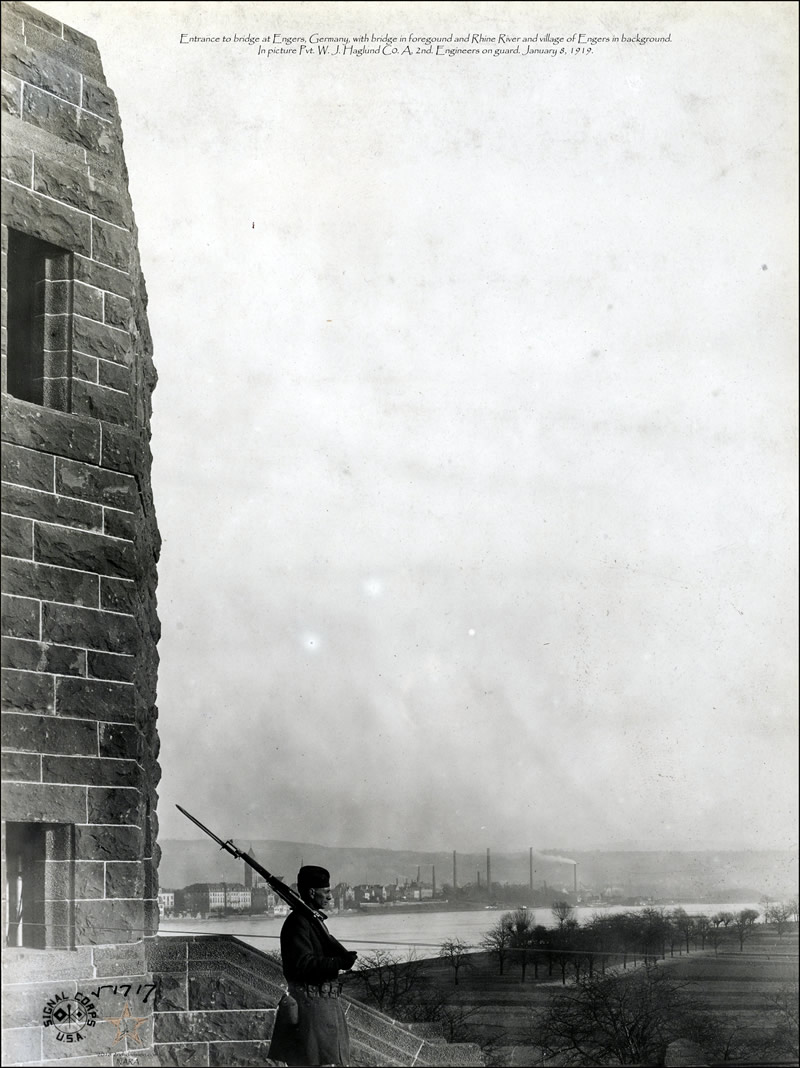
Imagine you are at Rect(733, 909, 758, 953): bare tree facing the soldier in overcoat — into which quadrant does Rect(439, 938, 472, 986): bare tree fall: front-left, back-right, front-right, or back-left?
front-right

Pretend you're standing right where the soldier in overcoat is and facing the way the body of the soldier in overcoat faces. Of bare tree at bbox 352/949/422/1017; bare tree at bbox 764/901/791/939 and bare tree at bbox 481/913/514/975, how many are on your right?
0

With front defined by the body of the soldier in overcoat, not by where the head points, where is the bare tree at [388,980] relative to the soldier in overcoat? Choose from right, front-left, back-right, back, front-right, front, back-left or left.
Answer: left

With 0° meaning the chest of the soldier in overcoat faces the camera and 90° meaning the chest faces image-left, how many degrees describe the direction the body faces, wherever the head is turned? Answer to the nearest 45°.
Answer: approximately 270°

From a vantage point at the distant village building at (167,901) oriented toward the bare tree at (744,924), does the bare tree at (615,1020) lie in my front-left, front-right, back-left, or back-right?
front-right

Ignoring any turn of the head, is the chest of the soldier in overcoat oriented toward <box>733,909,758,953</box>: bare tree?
no

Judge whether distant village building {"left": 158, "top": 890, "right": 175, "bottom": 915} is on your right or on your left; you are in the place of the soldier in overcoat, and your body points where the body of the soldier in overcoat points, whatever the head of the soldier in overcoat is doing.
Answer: on your left

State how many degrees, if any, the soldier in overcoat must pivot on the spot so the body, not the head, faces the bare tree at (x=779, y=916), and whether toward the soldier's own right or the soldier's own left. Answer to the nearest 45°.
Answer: approximately 45° to the soldier's own left

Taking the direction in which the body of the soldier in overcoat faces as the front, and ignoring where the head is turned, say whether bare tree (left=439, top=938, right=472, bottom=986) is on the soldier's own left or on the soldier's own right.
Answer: on the soldier's own left

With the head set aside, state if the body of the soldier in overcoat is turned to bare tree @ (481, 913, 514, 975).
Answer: no

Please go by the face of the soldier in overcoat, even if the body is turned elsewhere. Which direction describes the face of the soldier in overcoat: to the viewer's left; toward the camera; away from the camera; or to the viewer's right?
to the viewer's right
